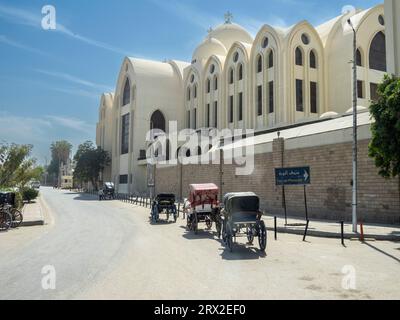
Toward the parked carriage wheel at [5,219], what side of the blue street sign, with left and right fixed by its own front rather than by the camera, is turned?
right

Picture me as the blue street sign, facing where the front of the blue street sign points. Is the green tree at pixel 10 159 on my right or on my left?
on my right

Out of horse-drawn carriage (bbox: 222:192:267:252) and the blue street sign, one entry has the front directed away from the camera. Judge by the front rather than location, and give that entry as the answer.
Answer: the horse-drawn carriage

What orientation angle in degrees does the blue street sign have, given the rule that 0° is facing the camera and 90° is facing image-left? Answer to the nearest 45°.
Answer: approximately 0°

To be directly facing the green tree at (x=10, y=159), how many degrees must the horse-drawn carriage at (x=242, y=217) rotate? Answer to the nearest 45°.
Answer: approximately 45° to its left

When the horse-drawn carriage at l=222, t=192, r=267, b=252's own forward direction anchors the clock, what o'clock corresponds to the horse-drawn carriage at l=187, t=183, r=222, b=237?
the horse-drawn carriage at l=187, t=183, r=222, b=237 is roughly at 11 o'clock from the horse-drawn carriage at l=222, t=192, r=267, b=252.

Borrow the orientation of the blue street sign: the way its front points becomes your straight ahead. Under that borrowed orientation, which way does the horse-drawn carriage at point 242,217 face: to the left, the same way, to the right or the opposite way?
the opposite way

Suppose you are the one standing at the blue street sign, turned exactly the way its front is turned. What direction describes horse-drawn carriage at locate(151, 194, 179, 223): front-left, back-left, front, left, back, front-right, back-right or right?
right

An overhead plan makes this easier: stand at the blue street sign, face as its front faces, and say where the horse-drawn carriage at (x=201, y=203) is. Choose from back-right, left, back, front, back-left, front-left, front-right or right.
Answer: front-right

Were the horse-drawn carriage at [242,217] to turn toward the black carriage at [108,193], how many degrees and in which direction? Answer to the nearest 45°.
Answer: approximately 45° to its left

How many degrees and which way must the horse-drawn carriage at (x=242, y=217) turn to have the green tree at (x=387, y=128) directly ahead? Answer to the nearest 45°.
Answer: approximately 45° to its right

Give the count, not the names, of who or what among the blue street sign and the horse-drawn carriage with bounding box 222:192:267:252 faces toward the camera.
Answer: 1

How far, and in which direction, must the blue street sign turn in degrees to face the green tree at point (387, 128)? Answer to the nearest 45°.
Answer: approximately 45° to its left

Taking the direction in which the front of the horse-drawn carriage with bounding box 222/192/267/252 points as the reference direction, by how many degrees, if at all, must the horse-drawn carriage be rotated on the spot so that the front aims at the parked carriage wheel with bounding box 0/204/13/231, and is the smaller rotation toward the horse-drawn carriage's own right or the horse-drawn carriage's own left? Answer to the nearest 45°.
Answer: approximately 90° to the horse-drawn carriage's own left

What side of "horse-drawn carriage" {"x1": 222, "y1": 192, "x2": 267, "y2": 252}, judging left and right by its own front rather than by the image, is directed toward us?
back

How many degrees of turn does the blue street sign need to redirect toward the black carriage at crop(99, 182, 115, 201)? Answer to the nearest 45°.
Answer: approximately 135° to its right
